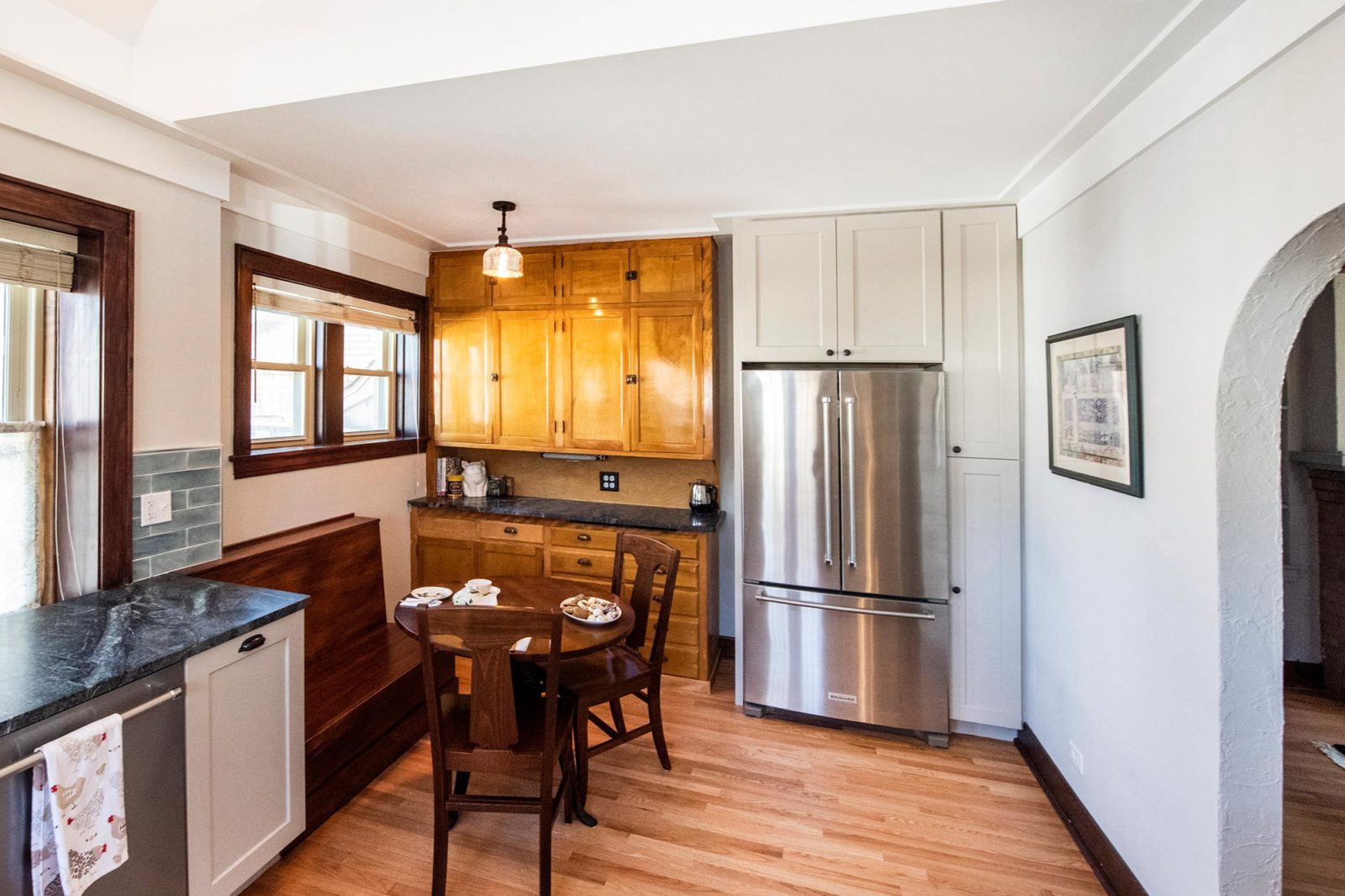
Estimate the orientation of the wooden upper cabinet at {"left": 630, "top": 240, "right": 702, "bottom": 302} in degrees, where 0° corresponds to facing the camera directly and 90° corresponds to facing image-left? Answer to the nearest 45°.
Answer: approximately 0°

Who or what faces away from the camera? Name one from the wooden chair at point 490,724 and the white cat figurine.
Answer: the wooden chair

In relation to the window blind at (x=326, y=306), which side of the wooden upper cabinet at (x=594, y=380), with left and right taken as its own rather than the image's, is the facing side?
right

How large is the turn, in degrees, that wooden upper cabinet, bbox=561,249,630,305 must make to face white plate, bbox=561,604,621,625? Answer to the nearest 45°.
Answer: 0° — it already faces it
